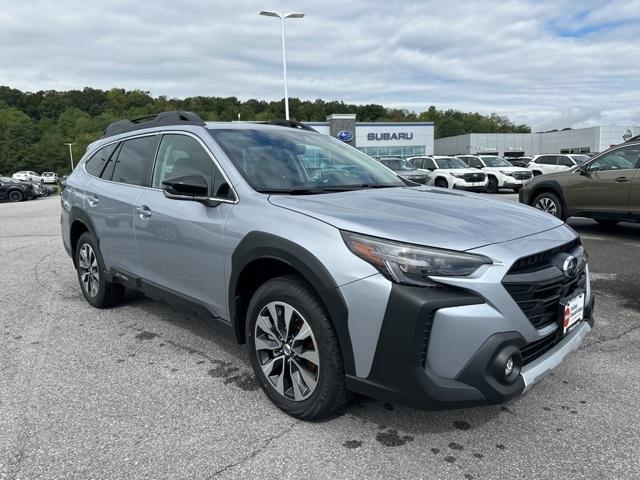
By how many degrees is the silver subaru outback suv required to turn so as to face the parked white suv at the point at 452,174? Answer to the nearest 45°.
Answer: approximately 135° to its left

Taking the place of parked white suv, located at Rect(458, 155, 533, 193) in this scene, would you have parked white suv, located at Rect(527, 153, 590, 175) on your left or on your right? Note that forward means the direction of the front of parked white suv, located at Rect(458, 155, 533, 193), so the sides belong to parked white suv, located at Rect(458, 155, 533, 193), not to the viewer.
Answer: on your left

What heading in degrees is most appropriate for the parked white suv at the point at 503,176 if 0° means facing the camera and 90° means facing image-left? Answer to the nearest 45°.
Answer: approximately 315°

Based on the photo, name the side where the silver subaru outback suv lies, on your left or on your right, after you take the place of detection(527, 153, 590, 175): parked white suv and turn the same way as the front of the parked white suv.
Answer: on your right

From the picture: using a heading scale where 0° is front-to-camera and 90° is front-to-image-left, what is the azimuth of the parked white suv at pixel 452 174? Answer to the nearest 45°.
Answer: approximately 315°

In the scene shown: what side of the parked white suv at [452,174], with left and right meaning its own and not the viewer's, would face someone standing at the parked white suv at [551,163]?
left

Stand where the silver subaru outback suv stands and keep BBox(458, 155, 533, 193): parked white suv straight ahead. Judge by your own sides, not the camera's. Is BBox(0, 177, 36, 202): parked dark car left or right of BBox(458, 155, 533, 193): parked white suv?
left

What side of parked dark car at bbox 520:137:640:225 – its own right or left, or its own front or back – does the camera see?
left

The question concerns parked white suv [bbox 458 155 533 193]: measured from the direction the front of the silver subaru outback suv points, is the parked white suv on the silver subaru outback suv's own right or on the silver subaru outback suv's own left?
on the silver subaru outback suv's own left

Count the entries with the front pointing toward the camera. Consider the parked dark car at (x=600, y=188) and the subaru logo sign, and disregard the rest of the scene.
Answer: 1

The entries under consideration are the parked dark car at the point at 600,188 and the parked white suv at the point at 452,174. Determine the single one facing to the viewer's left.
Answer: the parked dark car

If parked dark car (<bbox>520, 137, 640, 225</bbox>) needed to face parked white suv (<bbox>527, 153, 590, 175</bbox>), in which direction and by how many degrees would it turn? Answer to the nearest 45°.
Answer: approximately 90° to its right

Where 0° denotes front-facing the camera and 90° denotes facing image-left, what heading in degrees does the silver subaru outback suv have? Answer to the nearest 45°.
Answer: approximately 315°
